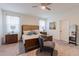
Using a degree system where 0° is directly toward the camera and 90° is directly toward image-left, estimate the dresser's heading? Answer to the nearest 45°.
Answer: approximately 0°

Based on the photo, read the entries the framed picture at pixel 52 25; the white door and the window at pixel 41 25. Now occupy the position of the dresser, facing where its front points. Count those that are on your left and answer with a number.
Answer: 3

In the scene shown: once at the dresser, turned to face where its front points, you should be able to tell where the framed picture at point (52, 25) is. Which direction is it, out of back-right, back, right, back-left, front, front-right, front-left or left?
left

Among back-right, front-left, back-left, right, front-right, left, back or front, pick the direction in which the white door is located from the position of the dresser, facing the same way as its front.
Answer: left

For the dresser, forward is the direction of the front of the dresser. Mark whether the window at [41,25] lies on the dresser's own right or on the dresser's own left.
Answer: on the dresser's own left
